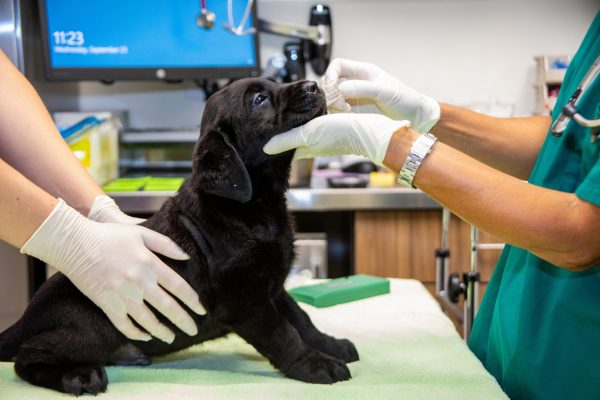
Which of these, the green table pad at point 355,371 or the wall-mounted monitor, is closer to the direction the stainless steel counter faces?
the green table pad

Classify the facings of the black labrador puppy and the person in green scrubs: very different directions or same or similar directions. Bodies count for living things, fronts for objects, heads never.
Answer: very different directions

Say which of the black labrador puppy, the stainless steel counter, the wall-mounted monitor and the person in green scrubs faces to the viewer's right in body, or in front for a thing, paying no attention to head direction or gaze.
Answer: the black labrador puppy

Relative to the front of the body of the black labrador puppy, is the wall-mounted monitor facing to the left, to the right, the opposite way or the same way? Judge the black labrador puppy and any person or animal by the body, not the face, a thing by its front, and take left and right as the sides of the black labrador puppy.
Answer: to the right

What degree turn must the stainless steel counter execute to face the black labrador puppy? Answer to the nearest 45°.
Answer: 0° — it already faces it

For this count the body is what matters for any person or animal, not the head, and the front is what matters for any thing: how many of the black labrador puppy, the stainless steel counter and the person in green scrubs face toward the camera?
1

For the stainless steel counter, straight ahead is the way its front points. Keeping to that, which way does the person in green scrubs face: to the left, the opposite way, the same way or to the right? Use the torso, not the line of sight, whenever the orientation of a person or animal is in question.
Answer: to the right

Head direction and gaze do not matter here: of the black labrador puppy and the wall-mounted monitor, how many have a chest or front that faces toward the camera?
1

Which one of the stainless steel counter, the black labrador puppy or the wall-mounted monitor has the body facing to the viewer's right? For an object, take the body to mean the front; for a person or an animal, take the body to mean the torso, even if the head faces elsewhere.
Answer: the black labrador puppy

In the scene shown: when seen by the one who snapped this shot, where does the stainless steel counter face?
facing the viewer

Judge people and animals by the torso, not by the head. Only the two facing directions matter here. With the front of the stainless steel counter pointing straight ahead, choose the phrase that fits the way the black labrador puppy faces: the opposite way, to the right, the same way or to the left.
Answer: to the left

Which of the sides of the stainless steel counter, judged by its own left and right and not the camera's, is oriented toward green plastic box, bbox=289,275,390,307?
front

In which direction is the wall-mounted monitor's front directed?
toward the camera

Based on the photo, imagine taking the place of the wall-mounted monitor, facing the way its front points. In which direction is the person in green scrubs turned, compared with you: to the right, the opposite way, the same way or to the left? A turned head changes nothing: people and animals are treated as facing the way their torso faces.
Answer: to the right

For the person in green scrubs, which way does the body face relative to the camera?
to the viewer's left

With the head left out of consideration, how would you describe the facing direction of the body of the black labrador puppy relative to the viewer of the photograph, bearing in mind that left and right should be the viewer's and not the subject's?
facing to the right of the viewer

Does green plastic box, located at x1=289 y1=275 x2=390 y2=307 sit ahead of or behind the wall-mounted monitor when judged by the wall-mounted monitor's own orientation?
ahead
